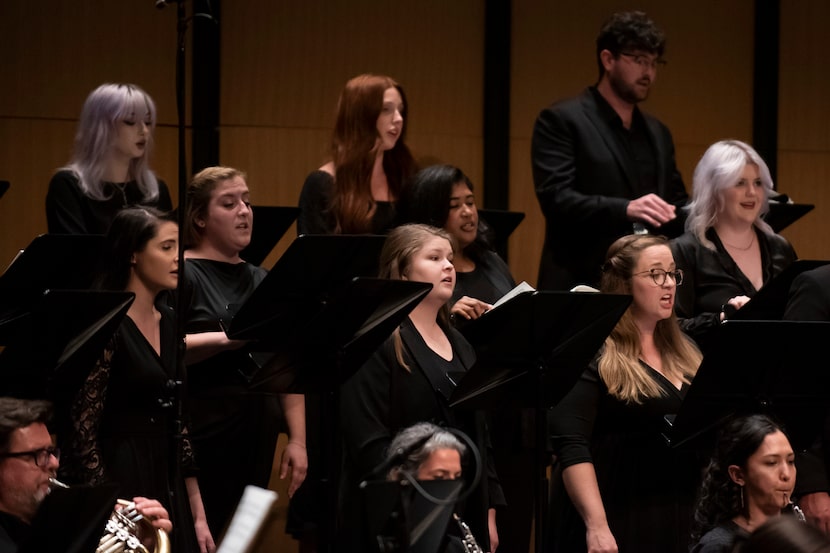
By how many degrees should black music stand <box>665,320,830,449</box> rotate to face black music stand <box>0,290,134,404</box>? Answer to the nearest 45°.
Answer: approximately 90° to its left

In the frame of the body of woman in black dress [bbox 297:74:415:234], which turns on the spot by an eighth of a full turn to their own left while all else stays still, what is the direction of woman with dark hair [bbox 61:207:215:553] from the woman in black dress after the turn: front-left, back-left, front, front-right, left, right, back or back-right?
back-right

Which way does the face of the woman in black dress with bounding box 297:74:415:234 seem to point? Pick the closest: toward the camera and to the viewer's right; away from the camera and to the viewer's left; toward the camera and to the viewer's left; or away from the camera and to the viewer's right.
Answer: toward the camera and to the viewer's right

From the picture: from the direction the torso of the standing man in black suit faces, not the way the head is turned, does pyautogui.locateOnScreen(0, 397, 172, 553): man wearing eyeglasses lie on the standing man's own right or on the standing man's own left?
on the standing man's own right

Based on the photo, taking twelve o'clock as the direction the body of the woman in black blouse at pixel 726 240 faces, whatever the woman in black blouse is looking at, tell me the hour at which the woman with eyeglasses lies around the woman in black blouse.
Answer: The woman with eyeglasses is roughly at 2 o'clock from the woman in black blouse.

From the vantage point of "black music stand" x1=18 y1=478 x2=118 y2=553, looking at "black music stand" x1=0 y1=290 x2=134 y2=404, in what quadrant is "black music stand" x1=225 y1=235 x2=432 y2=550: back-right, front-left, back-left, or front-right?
front-right

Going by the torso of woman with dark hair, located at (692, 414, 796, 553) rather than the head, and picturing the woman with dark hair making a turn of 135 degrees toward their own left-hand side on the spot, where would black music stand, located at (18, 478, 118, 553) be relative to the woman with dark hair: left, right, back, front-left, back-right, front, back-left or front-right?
back-left

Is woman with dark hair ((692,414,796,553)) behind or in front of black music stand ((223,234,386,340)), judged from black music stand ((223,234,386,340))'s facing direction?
behind

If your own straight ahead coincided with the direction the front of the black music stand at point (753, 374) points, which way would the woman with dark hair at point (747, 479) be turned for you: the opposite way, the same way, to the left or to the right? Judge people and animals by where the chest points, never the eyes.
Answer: the opposite way

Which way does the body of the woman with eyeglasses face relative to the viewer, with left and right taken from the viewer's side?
facing the viewer and to the right of the viewer

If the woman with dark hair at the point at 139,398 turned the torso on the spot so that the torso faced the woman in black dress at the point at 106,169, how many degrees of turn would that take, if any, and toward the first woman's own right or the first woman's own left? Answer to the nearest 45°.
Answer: approximately 135° to the first woman's own left
